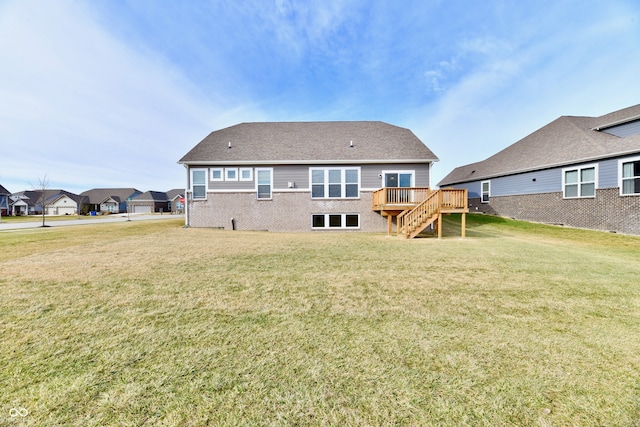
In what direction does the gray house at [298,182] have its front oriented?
away from the camera

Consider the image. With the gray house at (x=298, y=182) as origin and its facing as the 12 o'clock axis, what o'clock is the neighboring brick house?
The neighboring brick house is roughly at 3 o'clock from the gray house.
